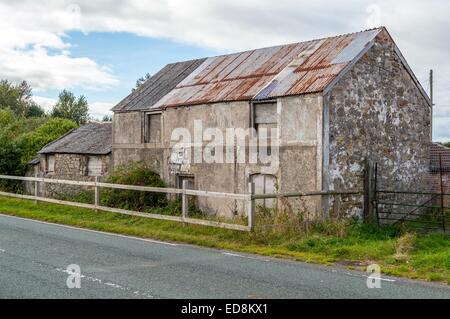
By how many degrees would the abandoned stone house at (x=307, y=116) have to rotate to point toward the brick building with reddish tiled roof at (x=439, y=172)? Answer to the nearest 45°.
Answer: approximately 180°

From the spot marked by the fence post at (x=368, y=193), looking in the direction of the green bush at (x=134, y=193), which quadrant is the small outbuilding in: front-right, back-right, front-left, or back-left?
front-right

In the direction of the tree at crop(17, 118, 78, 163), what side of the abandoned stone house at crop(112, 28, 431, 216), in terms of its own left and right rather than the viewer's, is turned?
right

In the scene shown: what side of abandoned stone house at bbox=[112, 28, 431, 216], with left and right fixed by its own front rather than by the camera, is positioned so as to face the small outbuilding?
right

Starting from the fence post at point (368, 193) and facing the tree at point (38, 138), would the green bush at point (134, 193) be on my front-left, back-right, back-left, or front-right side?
front-left

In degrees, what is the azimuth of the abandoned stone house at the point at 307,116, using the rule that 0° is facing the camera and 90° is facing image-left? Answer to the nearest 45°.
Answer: approximately 45°

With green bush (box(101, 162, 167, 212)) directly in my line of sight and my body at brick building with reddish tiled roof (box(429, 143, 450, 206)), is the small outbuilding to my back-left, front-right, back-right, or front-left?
front-right

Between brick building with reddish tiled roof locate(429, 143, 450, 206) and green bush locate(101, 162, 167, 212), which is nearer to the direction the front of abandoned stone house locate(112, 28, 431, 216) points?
the green bush

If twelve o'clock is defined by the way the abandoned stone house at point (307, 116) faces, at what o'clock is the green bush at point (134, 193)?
The green bush is roughly at 2 o'clock from the abandoned stone house.

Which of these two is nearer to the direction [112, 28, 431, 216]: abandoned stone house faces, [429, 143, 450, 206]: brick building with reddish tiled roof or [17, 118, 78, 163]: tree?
the tree
